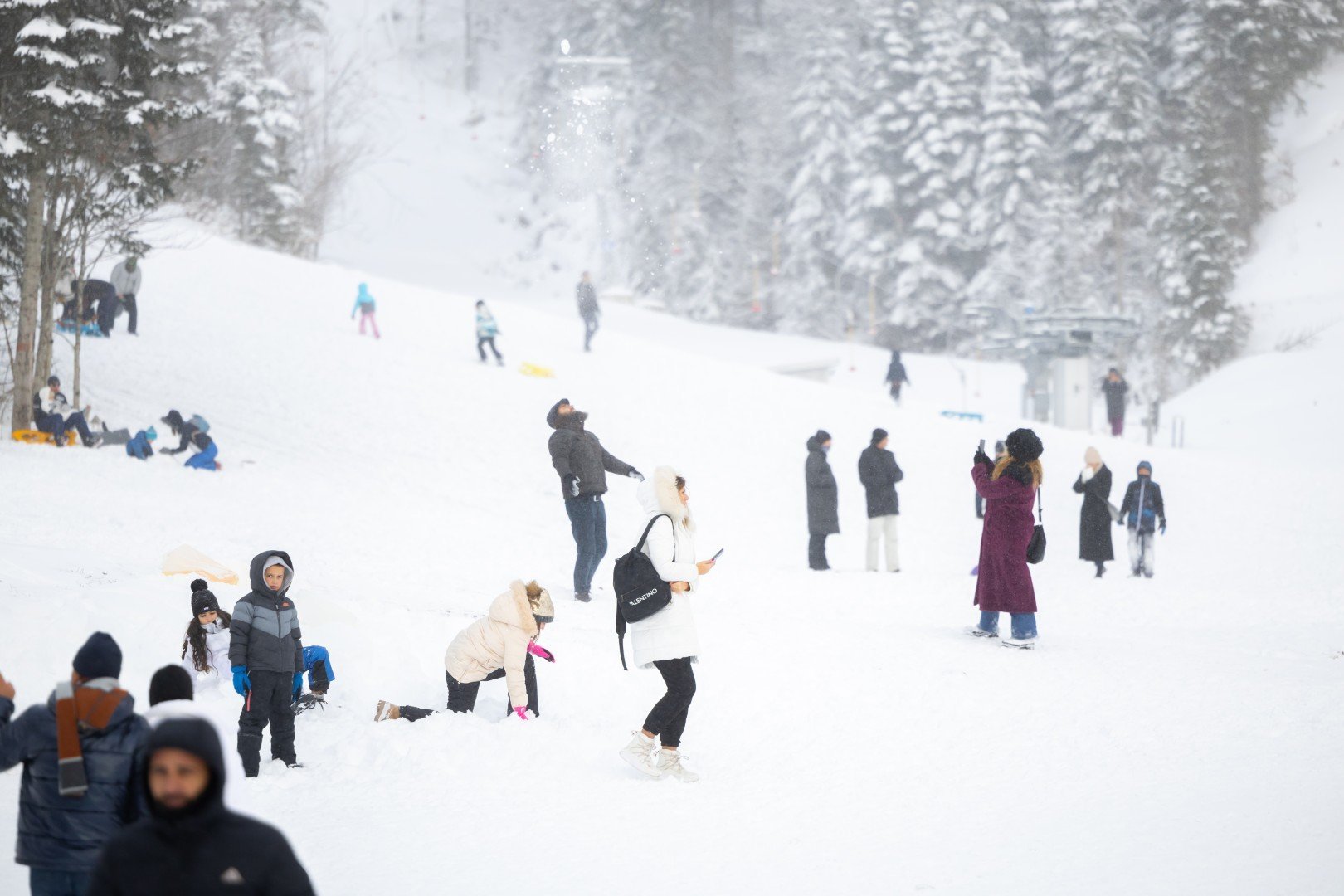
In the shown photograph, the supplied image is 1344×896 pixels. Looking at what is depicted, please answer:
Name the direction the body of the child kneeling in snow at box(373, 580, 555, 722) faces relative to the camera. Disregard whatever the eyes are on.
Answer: to the viewer's right

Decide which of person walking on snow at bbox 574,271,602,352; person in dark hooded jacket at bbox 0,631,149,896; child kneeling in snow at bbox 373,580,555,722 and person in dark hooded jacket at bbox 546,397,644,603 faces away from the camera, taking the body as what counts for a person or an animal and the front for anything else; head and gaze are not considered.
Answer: person in dark hooded jacket at bbox 0,631,149,896

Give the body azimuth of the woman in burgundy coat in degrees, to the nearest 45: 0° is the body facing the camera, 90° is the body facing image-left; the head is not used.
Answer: approximately 135°

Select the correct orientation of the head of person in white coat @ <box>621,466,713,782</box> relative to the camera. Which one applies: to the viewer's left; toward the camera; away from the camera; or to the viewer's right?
to the viewer's right

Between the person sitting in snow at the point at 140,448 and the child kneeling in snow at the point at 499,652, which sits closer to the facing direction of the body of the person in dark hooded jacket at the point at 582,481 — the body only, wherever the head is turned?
the child kneeling in snow

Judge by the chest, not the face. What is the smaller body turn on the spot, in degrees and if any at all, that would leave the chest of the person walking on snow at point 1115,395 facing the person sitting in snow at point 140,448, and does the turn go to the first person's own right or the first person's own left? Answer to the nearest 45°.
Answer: approximately 45° to the first person's own right

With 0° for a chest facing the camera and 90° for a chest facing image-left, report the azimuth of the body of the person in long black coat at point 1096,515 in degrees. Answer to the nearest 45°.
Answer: approximately 45°

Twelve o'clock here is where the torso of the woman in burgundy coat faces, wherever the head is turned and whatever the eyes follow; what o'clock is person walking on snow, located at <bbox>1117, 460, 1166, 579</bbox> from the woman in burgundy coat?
The person walking on snow is roughly at 2 o'clock from the woman in burgundy coat.

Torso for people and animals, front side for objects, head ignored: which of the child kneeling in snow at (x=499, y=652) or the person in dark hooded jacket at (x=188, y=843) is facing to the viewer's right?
the child kneeling in snow
